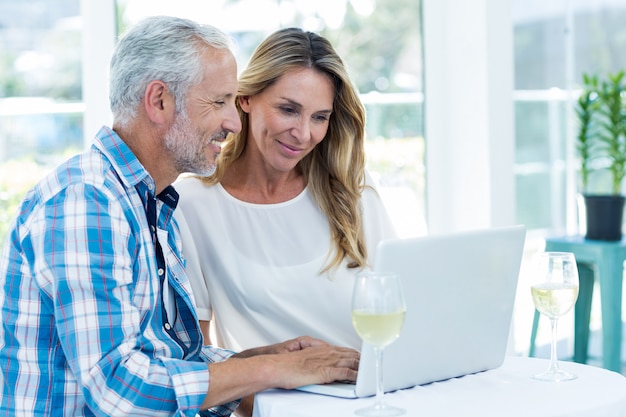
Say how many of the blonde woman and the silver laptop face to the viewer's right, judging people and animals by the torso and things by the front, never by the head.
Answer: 0

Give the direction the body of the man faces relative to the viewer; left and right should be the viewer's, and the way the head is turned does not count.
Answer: facing to the right of the viewer

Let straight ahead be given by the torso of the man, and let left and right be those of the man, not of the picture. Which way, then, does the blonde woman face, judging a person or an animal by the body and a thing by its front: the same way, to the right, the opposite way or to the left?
to the right

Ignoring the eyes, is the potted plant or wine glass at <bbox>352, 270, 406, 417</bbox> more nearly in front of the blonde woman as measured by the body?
the wine glass

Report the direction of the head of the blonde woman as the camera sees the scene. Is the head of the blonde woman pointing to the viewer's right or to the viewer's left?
to the viewer's right

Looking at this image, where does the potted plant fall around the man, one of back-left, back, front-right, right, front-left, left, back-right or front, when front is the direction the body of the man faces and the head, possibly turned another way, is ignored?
front-left

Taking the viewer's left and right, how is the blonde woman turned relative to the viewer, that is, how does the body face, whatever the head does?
facing the viewer

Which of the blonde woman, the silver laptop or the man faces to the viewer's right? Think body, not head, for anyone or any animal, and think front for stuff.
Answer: the man

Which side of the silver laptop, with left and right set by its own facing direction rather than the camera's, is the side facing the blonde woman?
front

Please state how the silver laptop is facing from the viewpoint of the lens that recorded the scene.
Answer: facing away from the viewer and to the left of the viewer

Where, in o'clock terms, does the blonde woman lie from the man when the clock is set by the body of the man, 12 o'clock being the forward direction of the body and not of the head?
The blonde woman is roughly at 10 o'clock from the man.

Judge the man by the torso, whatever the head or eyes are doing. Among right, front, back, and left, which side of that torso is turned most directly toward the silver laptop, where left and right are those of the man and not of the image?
front

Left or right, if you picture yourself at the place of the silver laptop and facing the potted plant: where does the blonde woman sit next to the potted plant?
left

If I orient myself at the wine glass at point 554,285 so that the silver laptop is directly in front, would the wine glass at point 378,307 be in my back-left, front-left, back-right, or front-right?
front-left

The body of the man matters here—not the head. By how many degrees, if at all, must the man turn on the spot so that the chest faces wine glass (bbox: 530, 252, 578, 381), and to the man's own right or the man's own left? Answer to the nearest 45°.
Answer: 0° — they already face it

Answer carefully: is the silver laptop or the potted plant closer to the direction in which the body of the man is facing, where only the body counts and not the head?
the silver laptop
